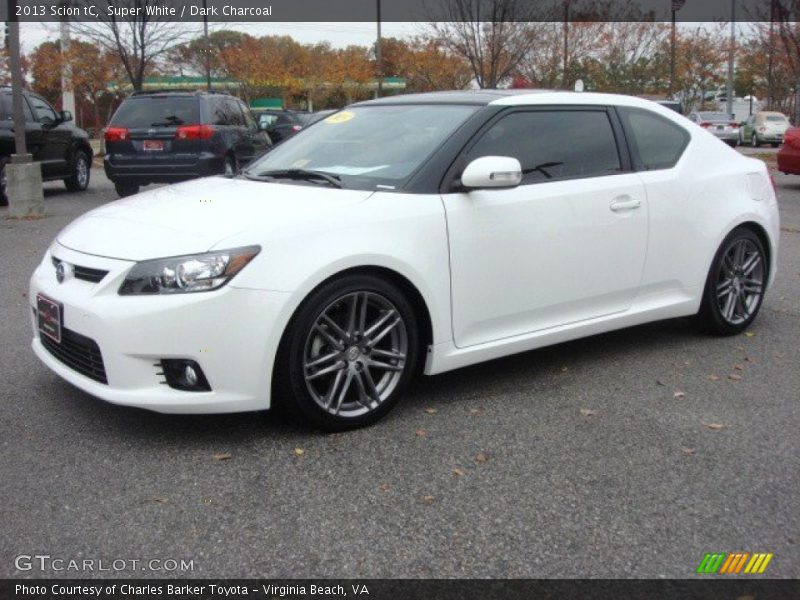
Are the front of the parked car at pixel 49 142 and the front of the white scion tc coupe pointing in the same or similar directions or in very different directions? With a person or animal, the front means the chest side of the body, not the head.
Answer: very different directions

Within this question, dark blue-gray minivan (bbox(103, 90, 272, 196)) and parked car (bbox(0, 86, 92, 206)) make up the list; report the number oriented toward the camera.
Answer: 0

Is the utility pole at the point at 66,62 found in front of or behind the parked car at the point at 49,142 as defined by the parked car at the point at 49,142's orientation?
in front

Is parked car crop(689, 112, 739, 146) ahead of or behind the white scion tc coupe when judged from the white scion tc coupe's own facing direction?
behind

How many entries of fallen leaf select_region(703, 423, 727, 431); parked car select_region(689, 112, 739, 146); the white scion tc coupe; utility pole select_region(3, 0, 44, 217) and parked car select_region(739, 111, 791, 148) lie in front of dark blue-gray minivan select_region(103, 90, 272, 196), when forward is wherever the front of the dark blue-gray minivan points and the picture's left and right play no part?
2

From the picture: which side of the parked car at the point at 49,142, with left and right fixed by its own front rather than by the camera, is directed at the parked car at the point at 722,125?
front

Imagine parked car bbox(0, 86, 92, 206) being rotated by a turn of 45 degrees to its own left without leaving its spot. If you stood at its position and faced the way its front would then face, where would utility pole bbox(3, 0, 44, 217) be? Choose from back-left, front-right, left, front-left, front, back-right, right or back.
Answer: back

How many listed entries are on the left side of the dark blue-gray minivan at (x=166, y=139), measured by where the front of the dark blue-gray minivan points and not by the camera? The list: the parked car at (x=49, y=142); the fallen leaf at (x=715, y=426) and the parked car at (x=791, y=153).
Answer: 1

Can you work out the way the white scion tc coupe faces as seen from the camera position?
facing the viewer and to the left of the viewer

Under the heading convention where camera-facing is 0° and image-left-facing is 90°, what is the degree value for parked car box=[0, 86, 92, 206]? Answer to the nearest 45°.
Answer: approximately 225°

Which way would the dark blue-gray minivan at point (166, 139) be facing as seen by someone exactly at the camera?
facing away from the viewer and to the right of the viewer

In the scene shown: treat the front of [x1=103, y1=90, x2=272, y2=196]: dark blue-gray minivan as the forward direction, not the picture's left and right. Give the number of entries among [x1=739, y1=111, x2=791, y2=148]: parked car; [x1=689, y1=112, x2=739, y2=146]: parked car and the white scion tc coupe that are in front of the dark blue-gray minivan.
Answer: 2
